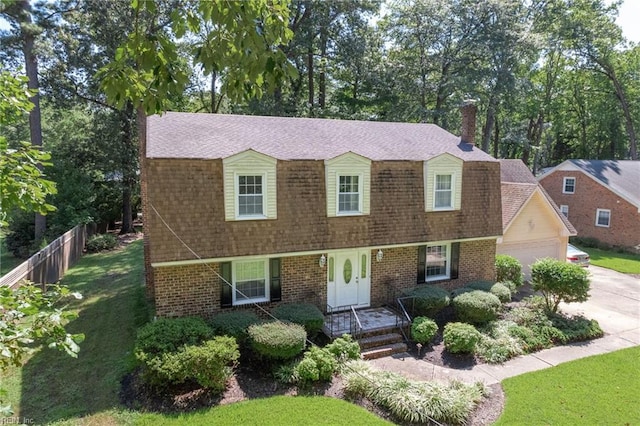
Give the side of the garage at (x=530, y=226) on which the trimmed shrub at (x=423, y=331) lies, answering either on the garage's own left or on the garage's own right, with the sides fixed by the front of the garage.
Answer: on the garage's own right

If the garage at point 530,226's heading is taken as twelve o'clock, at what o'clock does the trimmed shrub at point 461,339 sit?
The trimmed shrub is roughly at 2 o'clock from the garage.

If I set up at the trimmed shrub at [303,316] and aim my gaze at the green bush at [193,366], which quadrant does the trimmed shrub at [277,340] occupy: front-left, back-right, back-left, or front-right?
front-left

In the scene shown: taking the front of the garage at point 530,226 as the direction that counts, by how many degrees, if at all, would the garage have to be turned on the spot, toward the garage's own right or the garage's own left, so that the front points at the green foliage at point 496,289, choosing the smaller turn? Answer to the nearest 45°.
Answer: approximately 45° to the garage's own right

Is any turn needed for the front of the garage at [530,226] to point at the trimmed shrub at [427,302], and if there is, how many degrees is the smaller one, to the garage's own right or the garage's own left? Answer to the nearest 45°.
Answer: approximately 45° to the garage's own right

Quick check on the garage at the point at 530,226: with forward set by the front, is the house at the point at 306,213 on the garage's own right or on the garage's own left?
on the garage's own right

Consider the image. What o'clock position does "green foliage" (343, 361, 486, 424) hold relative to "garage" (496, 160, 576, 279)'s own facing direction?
The green foliage is roughly at 2 o'clock from the garage.

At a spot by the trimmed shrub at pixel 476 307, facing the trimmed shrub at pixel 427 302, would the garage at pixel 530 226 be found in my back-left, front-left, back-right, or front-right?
back-right

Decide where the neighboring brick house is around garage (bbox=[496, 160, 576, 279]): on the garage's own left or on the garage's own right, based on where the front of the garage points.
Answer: on the garage's own left

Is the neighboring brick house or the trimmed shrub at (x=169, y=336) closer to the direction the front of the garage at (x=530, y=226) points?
the trimmed shrub

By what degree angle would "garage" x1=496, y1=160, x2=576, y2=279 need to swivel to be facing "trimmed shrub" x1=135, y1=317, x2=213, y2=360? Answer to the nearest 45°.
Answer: approximately 90° to its right

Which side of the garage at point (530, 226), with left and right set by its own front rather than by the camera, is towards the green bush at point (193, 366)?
right

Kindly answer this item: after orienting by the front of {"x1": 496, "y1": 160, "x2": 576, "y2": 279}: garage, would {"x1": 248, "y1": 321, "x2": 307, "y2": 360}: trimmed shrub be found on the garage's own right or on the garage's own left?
on the garage's own right

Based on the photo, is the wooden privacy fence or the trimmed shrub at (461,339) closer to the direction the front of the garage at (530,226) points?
the trimmed shrub

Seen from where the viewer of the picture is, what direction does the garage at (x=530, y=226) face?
facing the viewer and to the right of the viewer
